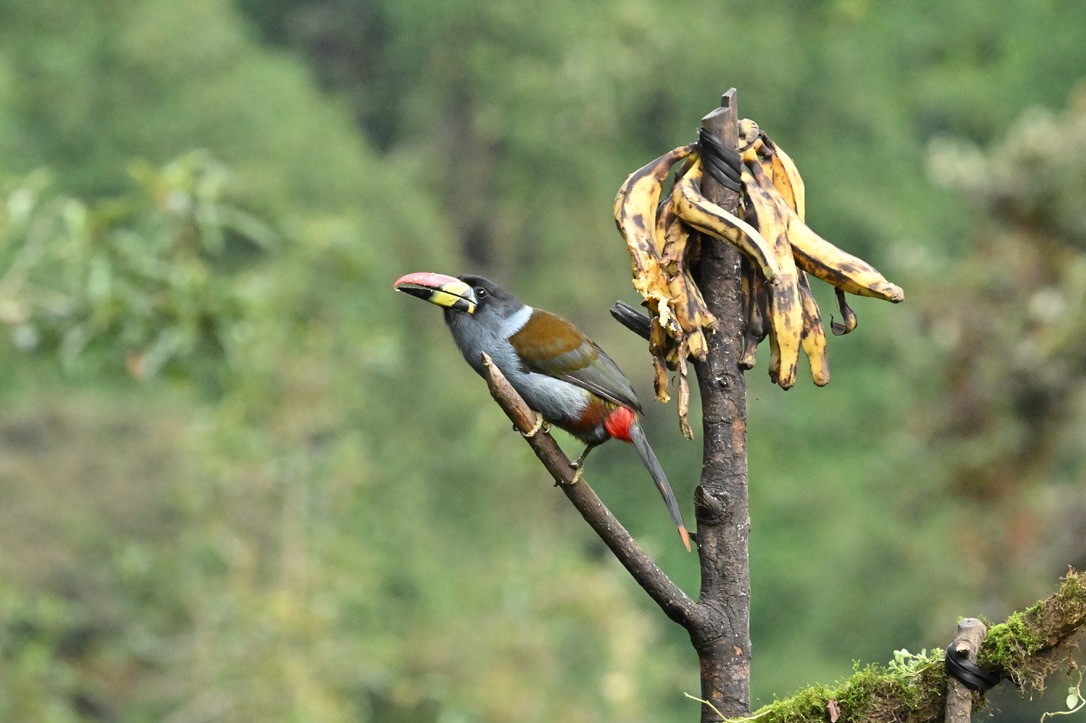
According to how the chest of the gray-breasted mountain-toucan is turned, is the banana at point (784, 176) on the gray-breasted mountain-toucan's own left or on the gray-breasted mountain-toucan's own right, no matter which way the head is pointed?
on the gray-breasted mountain-toucan's own left

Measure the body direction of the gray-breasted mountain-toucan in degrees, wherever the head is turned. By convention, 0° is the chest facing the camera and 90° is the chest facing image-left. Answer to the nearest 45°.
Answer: approximately 90°

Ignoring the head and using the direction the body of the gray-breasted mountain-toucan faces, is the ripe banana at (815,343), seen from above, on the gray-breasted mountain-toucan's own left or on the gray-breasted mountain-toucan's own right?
on the gray-breasted mountain-toucan's own left

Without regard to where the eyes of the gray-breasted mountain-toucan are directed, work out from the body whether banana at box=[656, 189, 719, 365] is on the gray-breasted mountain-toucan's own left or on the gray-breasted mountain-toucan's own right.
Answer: on the gray-breasted mountain-toucan's own left

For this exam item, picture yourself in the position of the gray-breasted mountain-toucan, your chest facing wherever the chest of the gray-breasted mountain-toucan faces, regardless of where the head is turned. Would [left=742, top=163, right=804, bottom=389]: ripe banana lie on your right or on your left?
on your left
